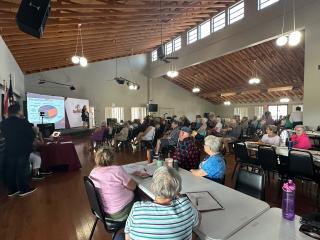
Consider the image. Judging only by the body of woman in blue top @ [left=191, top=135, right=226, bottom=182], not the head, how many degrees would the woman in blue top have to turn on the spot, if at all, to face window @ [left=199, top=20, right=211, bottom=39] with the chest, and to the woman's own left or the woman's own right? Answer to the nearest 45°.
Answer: approximately 90° to the woman's own right

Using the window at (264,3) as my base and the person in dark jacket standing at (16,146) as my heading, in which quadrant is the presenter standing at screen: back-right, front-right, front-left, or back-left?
front-right

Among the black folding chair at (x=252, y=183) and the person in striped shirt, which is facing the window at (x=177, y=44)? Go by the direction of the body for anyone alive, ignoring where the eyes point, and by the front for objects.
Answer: the person in striped shirt

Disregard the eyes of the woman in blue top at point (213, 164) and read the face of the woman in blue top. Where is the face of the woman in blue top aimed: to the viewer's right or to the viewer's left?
to the viewer's left

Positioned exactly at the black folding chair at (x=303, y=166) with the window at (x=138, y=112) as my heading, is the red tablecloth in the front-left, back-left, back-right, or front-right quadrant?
front-left

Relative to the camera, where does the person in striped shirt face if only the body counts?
away from the camera

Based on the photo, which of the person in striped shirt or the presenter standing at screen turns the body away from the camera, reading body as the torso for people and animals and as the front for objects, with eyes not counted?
the person in striped shirt

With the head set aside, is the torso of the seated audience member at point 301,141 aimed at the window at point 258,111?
no

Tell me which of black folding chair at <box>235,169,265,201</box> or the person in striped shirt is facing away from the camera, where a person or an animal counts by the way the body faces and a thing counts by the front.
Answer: the person in striped shirt

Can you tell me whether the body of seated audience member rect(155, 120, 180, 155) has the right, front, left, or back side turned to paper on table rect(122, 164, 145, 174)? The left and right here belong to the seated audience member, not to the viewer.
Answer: left

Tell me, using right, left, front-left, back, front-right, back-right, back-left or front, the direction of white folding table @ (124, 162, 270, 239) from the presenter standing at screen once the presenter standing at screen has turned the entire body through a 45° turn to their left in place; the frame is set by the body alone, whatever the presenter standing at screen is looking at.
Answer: right

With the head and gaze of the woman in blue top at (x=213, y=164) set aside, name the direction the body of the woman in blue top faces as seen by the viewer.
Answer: to the viewer's left
